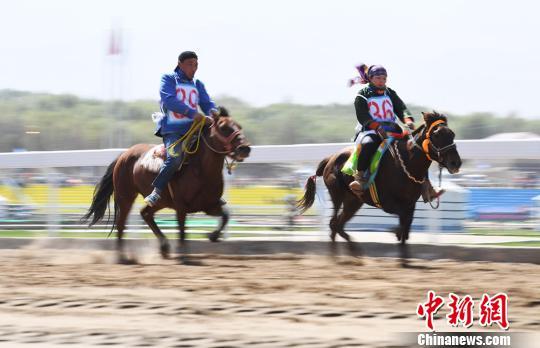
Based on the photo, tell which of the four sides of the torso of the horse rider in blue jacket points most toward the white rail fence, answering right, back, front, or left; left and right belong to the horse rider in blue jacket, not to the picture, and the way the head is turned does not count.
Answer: left

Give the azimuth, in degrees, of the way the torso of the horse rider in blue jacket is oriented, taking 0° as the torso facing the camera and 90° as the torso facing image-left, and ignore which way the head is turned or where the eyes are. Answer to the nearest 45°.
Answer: approximately 315°

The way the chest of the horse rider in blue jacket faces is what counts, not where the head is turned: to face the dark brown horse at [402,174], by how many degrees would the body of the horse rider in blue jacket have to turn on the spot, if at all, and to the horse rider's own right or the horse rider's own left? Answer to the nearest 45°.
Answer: approximately 45° to the horse rider's own left

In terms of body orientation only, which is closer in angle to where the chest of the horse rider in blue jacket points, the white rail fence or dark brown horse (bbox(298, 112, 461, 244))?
the dark brown horse
